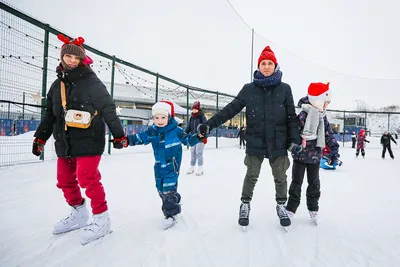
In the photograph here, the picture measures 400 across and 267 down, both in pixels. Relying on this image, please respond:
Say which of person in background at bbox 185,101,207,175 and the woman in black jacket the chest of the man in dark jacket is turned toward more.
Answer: the woman in black jacket

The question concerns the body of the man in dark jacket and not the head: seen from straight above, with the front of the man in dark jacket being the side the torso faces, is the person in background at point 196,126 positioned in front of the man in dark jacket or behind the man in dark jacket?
behind

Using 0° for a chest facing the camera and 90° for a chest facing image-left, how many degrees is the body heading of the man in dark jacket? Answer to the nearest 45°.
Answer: approximately 0°

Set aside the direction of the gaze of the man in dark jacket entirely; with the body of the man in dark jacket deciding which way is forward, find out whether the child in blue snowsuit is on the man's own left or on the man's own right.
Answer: on the man's own right

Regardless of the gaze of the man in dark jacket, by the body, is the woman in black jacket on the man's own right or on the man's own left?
on the man's own right
